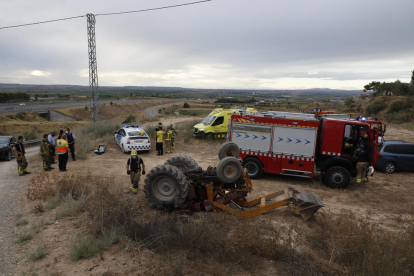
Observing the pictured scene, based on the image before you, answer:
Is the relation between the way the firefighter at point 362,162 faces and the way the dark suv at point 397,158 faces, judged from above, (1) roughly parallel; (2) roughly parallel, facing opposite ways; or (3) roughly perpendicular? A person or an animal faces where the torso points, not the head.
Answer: roughly perpendicular

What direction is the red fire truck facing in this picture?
to the viewer's right
